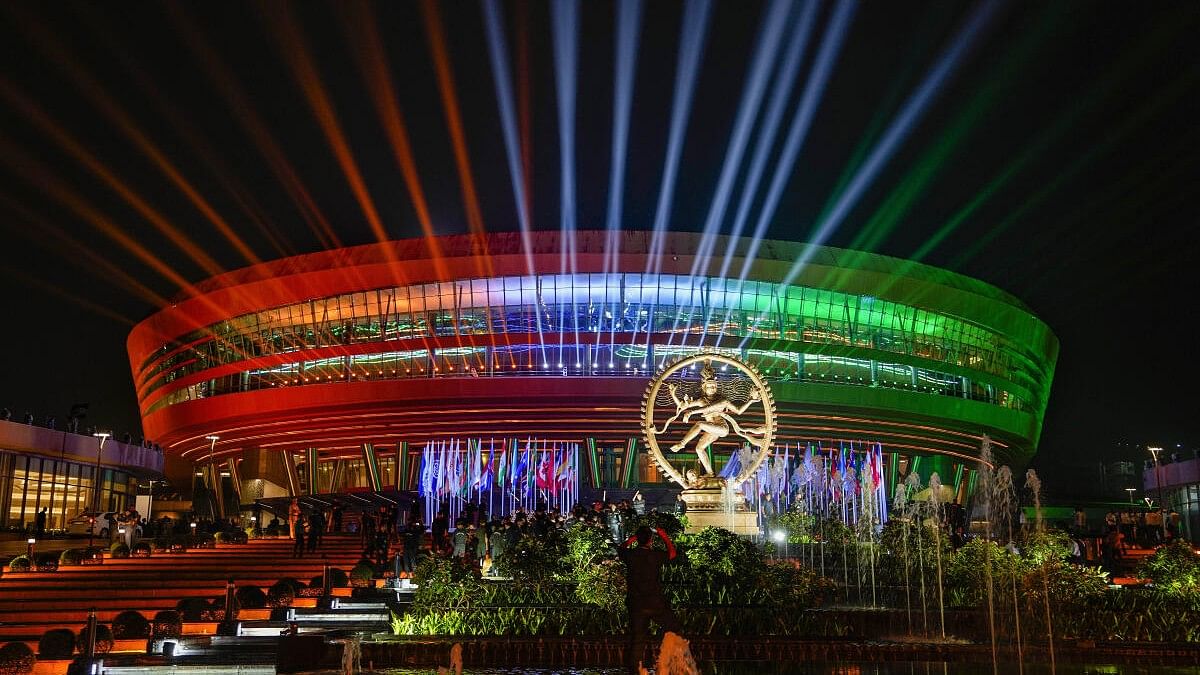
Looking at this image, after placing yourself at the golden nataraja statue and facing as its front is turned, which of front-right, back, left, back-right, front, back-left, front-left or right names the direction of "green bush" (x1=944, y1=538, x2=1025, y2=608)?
front-left

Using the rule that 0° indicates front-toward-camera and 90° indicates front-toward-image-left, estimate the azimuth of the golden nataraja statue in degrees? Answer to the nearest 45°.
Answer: approximately 0°

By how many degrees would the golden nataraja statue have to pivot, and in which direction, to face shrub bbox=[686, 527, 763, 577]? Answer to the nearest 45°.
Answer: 0° — it already faces it

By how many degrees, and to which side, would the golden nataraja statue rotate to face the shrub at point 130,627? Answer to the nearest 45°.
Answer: approximately 45° to its right

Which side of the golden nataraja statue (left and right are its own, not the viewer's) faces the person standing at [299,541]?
right

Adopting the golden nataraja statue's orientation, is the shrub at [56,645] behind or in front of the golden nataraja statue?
in front

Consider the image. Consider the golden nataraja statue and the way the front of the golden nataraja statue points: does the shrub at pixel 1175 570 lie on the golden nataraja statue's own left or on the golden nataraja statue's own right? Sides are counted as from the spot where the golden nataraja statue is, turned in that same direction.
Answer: on the golden nataraja statue's own left

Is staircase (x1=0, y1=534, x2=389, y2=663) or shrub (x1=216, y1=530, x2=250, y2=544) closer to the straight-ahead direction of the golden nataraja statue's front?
the staircase

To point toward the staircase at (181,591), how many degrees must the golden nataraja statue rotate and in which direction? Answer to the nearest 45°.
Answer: approximately 90° to its right

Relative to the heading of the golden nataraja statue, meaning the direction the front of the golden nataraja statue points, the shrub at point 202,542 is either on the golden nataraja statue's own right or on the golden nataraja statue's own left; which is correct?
on the golden nataraja statue's own right

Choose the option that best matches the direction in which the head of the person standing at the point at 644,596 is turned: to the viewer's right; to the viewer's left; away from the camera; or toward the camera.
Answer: away from the camera

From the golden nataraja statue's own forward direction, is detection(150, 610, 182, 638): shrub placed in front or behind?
in front

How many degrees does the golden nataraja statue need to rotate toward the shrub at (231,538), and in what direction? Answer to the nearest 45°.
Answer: approximately 135° to its right

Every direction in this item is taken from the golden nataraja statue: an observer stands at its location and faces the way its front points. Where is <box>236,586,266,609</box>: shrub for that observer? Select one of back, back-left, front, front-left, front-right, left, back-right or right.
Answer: front-right
